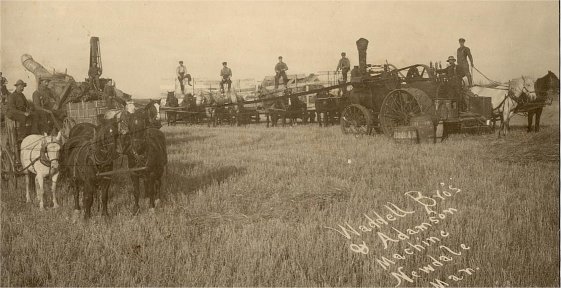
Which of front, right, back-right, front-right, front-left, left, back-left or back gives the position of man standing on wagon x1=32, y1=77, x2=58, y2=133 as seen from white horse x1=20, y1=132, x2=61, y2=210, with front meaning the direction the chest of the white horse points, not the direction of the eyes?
back-left

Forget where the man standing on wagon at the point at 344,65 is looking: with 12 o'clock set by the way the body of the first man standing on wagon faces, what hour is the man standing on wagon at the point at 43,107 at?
The man standing on wagon at the point at 43,107 is roughly at 1 o'clock from the man standing on wagon at the point at 344,65.

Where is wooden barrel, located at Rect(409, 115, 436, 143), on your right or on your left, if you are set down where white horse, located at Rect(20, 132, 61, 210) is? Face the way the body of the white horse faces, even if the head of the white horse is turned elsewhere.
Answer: on your left

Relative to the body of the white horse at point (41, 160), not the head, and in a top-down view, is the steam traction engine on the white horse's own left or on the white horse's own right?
on the white horse's own left

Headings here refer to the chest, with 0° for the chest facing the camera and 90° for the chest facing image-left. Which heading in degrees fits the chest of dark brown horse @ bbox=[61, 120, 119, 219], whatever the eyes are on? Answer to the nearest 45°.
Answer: approximately 315°

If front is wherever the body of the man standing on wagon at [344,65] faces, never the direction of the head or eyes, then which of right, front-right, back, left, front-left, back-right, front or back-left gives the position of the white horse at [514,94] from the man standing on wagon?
front-left
